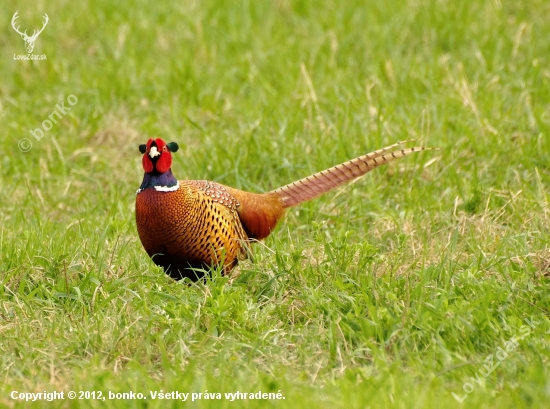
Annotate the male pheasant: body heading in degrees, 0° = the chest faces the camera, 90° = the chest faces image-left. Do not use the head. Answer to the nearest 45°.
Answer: approximately 45°
